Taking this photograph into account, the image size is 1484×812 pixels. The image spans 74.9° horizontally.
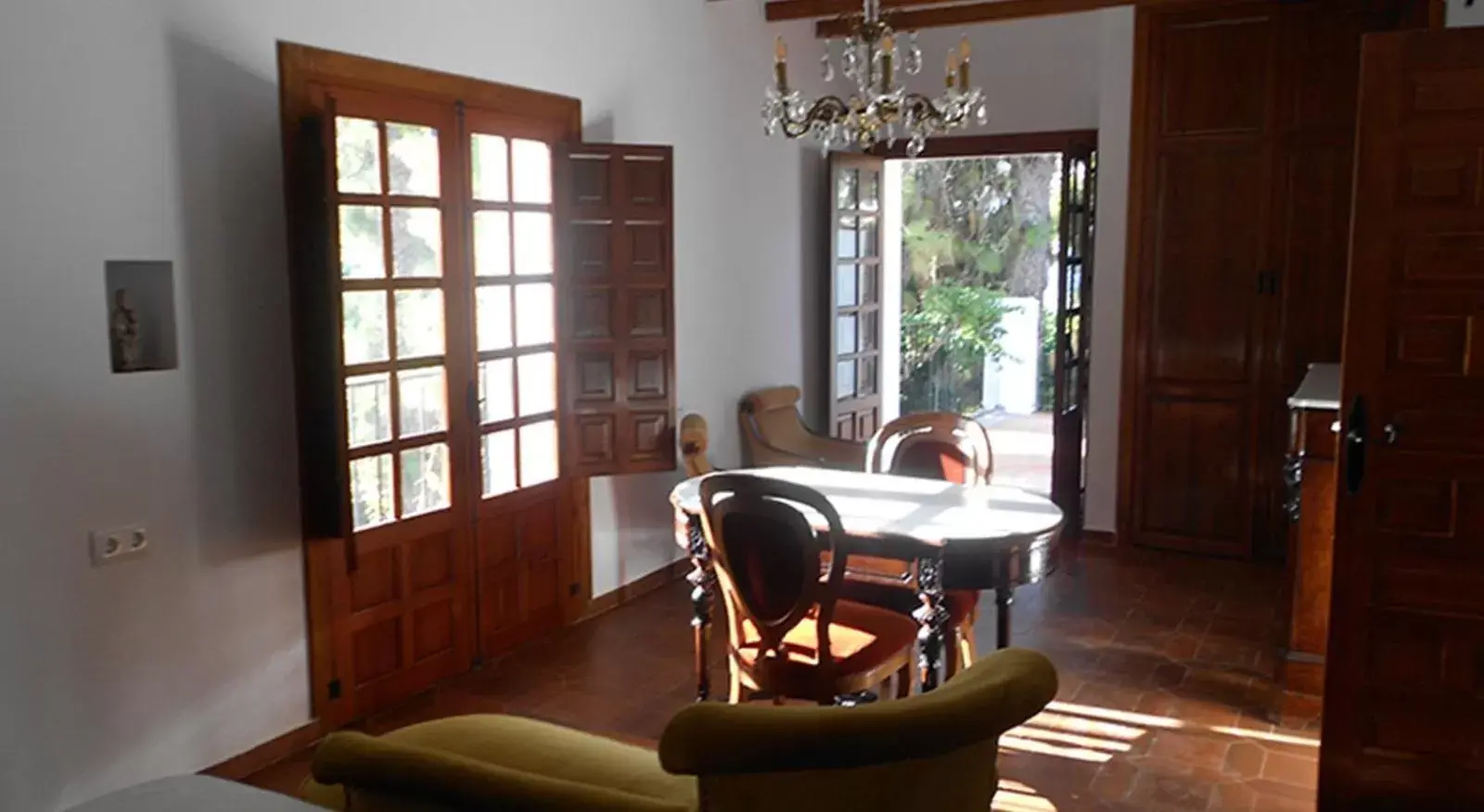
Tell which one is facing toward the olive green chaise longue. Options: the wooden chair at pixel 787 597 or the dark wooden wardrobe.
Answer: the dark wooden wardrobe

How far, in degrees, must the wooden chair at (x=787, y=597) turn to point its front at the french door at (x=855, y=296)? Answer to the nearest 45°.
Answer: approximately 45° to its left

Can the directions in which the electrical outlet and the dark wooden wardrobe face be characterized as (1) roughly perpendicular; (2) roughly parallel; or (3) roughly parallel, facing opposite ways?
roughly perpendicular

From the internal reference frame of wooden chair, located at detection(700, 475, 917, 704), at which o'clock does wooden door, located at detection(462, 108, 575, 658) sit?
The wooden door is roughly at 9 o'clock from the wooden chair.

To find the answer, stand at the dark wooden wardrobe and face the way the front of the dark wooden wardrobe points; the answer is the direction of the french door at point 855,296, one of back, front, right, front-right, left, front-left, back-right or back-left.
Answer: right

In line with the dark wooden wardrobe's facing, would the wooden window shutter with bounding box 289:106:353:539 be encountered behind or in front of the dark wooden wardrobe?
in front

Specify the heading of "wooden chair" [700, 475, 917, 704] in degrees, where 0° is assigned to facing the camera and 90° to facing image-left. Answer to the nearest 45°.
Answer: approximately 225°

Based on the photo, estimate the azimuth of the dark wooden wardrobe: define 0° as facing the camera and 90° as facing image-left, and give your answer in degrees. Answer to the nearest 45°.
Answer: approximately 0°

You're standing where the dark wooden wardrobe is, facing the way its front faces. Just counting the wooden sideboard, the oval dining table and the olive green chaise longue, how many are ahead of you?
3

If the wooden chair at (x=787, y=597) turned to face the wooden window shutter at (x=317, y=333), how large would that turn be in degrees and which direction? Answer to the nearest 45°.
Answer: approximately 135° to its left

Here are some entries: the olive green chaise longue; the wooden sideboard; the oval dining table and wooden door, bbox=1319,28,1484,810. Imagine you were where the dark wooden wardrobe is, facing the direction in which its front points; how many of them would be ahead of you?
4

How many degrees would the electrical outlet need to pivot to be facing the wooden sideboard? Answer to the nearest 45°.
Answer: approximately 45° to its left

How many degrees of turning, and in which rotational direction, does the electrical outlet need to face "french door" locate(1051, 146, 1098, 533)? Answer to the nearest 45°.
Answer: approximately 45° to its left

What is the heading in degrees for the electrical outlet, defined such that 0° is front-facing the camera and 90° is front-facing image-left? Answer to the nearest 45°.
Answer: approximately 315°
